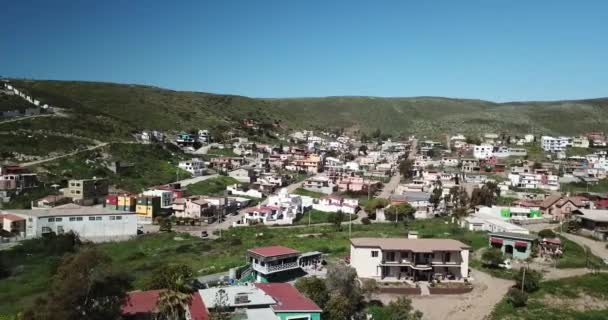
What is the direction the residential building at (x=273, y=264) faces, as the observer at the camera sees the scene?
facing the viewer and to the right of the viewer

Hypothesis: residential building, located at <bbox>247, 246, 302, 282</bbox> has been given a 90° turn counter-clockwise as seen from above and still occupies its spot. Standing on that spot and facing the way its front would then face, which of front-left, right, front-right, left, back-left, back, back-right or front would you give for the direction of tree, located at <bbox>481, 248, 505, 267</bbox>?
front-right

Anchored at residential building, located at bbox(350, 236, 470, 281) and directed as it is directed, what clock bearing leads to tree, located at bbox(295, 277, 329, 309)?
The tree is roughly at 1 o'clock from the residential building.

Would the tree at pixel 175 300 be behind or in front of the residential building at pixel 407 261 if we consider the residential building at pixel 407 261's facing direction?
in front

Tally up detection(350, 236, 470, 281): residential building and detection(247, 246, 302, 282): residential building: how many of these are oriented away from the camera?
0

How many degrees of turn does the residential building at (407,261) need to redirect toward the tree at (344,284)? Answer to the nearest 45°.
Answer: approximately 45° to its right

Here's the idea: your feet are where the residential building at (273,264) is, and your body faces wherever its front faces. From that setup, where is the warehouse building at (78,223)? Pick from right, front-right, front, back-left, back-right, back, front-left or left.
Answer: back

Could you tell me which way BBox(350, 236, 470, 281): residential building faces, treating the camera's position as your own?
facing the viewer

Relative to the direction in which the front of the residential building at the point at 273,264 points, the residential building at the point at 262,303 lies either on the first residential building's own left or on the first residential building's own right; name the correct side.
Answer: on the first residential building's own right

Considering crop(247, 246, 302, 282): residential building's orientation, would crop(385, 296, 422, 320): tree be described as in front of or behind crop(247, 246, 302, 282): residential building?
in front

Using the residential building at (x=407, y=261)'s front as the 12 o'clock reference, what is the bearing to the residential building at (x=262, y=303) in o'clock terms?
the residential building at (x=262, y=303) is roughly at 1 o'clock from the residential building at (x=407, y=261).

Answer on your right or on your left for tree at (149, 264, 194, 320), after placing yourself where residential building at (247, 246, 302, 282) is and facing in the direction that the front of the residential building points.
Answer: on your right

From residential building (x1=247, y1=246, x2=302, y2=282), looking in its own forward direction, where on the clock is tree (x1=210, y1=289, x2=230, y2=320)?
The tree is roughly at 2 o'clock from the residential building.

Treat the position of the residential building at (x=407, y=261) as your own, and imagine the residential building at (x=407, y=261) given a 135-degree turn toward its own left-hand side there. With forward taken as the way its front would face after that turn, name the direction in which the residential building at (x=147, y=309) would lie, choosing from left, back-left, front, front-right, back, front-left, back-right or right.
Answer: back
